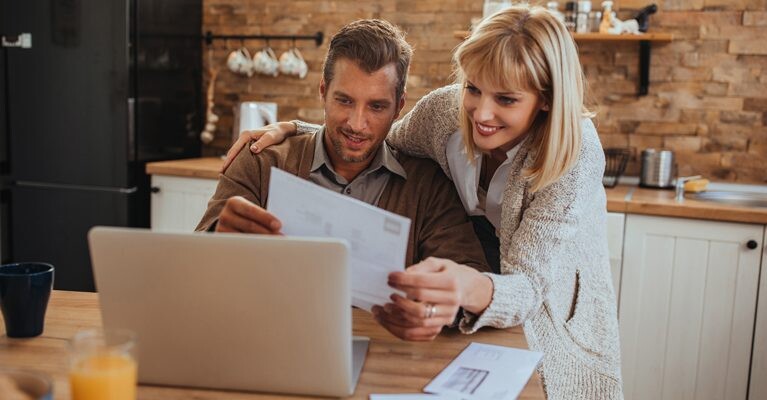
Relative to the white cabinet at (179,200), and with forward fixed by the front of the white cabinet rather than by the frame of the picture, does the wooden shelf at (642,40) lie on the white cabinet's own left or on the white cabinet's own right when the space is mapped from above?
on the white cabinet's own left

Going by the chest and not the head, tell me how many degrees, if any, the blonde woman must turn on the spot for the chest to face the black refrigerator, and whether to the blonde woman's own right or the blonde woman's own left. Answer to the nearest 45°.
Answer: approximately 90° to the blonde woman's own right

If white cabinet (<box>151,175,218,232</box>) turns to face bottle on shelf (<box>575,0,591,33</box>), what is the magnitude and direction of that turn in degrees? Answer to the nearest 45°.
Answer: approximately 90° to its left

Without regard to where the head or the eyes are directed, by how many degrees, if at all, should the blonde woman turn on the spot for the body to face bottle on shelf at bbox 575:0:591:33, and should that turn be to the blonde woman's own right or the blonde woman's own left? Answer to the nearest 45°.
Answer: approximately 135° to the blonde woman's own right

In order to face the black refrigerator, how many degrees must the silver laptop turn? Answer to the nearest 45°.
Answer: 0° — it already faces it

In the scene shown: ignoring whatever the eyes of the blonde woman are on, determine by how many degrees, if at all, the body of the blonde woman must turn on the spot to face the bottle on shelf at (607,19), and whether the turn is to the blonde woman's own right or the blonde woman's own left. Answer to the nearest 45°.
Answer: approximately 135° to the blonde woman's own right

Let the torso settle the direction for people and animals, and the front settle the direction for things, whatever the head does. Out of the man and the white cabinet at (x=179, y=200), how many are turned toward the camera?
2

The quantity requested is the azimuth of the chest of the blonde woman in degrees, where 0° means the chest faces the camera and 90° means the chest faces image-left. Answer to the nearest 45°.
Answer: approximately 45°

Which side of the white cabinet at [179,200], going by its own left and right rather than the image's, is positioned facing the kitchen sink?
left

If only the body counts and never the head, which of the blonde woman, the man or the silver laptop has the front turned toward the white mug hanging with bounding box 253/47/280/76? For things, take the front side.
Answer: the silver laptop

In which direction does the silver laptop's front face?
away from the camera

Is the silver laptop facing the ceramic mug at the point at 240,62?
yes

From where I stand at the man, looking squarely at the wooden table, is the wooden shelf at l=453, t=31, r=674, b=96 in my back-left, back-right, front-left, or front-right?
back-left

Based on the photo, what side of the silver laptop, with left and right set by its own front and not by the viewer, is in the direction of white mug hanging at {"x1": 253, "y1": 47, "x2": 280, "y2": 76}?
front

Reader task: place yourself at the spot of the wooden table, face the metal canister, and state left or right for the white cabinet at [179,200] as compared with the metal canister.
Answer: left
